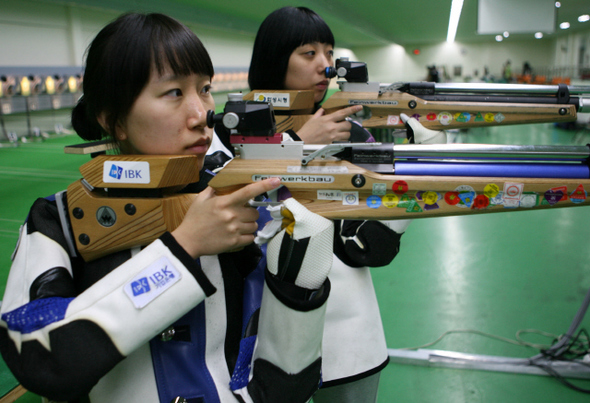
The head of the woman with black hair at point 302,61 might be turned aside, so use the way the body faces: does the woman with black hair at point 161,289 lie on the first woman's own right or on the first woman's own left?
on the first woman's own right

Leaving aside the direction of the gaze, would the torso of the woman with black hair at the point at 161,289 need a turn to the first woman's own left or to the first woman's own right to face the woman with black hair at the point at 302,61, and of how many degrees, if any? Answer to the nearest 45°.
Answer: approximately 90° to the first woman's own left

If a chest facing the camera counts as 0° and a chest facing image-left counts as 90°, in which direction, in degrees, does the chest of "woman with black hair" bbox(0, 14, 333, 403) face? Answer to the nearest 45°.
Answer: approximately 315°

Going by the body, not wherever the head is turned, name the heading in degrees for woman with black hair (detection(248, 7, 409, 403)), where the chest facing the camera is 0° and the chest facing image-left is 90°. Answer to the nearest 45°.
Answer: approximately 315°

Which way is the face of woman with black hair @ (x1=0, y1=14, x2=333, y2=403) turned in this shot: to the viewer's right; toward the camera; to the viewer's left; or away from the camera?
to the viewer's right
